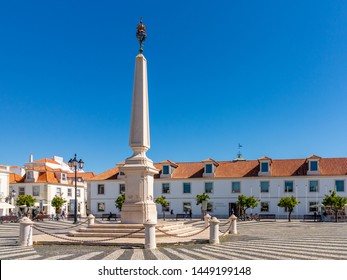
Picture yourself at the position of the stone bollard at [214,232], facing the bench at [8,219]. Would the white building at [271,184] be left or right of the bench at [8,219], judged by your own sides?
right

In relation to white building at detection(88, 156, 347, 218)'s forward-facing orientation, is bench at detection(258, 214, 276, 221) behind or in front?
in front

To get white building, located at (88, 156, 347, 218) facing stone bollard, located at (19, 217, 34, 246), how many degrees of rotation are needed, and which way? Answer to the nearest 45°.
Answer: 0° — it already faces it

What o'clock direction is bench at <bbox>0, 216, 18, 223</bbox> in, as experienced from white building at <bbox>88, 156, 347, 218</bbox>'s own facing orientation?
The bench is roughly at 2 o'clock from the white building.

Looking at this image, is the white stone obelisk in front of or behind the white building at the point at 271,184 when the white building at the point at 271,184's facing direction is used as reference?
in front

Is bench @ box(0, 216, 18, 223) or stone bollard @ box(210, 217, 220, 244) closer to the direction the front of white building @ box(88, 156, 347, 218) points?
the stone bollard

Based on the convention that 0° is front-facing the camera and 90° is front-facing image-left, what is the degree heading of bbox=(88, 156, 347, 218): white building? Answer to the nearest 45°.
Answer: approximately 0°
